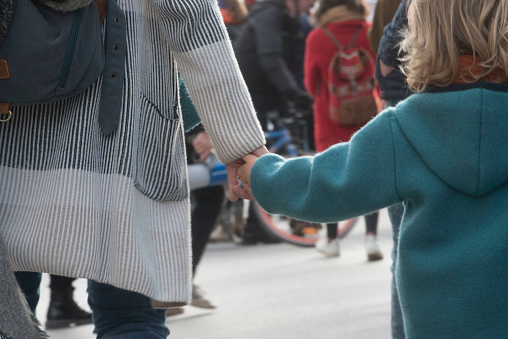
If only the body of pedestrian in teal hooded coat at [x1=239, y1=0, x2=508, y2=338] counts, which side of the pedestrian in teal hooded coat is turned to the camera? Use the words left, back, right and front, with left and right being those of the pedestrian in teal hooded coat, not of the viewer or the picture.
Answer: back

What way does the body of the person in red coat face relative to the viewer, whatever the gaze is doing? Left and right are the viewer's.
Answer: facing away from the viewer and to the left of the viewer

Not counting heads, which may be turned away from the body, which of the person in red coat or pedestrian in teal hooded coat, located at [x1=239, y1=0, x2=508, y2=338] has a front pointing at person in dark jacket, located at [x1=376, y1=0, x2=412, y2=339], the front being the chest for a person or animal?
the pedestrian in teal hooded coat

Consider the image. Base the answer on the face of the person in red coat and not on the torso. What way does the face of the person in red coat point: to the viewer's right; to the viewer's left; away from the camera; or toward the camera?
away from the camera

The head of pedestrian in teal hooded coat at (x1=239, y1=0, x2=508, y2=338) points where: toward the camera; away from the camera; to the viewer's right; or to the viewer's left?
away from the camera

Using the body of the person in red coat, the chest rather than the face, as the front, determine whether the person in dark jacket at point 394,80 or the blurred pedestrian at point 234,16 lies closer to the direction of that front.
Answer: the blurred pedestrian

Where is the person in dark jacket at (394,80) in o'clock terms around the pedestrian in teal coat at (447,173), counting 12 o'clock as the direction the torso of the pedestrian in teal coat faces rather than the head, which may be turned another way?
The person in dark jacket is roughly at 12 o'clock from the pedestrian in teal coat.
